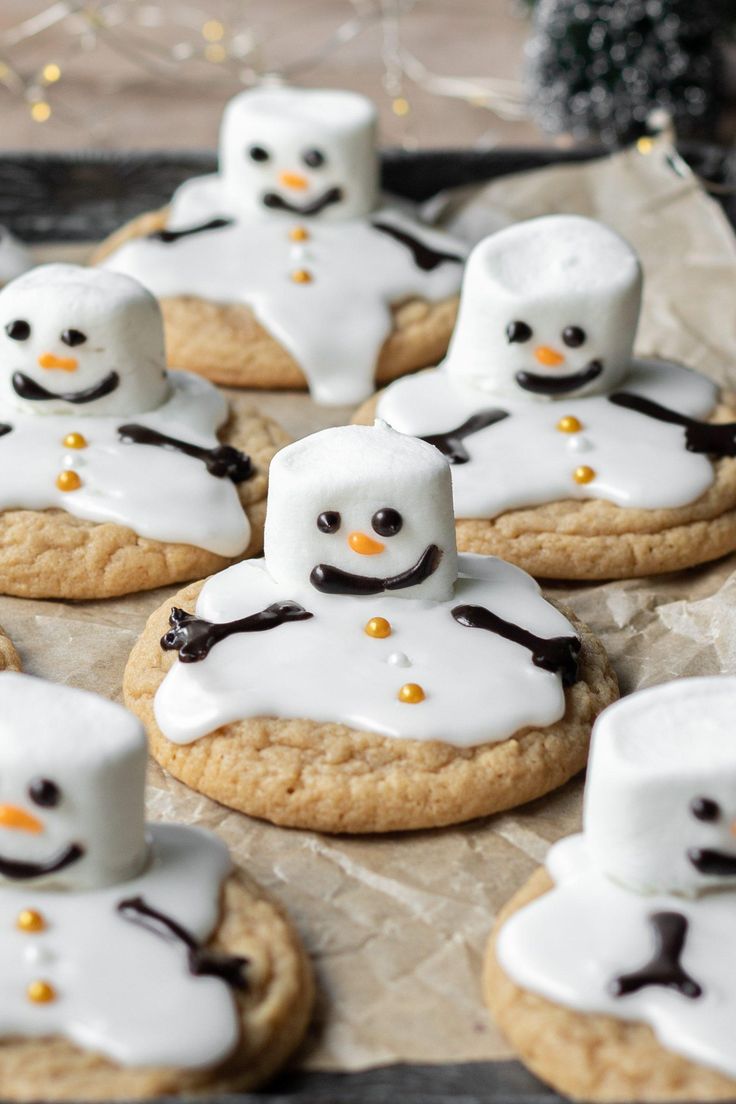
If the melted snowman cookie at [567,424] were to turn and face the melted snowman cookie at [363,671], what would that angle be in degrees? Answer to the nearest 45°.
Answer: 0° — it already faces it

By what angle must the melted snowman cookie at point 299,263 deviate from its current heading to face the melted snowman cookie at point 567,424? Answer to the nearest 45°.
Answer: approximately 45° to its left

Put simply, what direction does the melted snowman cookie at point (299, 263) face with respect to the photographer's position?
facing the viewer

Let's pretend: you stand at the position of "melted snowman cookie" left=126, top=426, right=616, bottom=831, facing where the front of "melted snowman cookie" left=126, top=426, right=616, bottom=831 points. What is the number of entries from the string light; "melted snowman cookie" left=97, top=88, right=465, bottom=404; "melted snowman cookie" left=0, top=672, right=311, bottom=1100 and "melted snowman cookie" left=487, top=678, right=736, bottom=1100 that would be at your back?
2

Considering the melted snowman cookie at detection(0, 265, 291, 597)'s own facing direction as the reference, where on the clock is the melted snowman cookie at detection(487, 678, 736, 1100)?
the melted snowman cookie at detection(487, 678, 736, 1100) is roughly at 11 o'clock from the melted snowman cookie at detection(0, 265, 291, 597).

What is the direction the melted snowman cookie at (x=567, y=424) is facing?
toward the camera

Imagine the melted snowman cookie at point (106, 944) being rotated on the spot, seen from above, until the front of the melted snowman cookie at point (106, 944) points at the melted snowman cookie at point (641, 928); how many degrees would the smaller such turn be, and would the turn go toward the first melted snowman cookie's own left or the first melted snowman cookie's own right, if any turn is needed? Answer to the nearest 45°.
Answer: approximately 90° to the first melted snowman cookie's own left

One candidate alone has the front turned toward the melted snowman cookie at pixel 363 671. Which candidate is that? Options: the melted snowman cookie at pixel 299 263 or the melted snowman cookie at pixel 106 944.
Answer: the melted snowman cookie at pixel 299 263

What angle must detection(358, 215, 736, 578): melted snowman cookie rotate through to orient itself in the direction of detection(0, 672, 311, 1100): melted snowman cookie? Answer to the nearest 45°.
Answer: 0° — it already faces it

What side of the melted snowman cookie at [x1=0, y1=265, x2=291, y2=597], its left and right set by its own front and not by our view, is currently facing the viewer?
front
